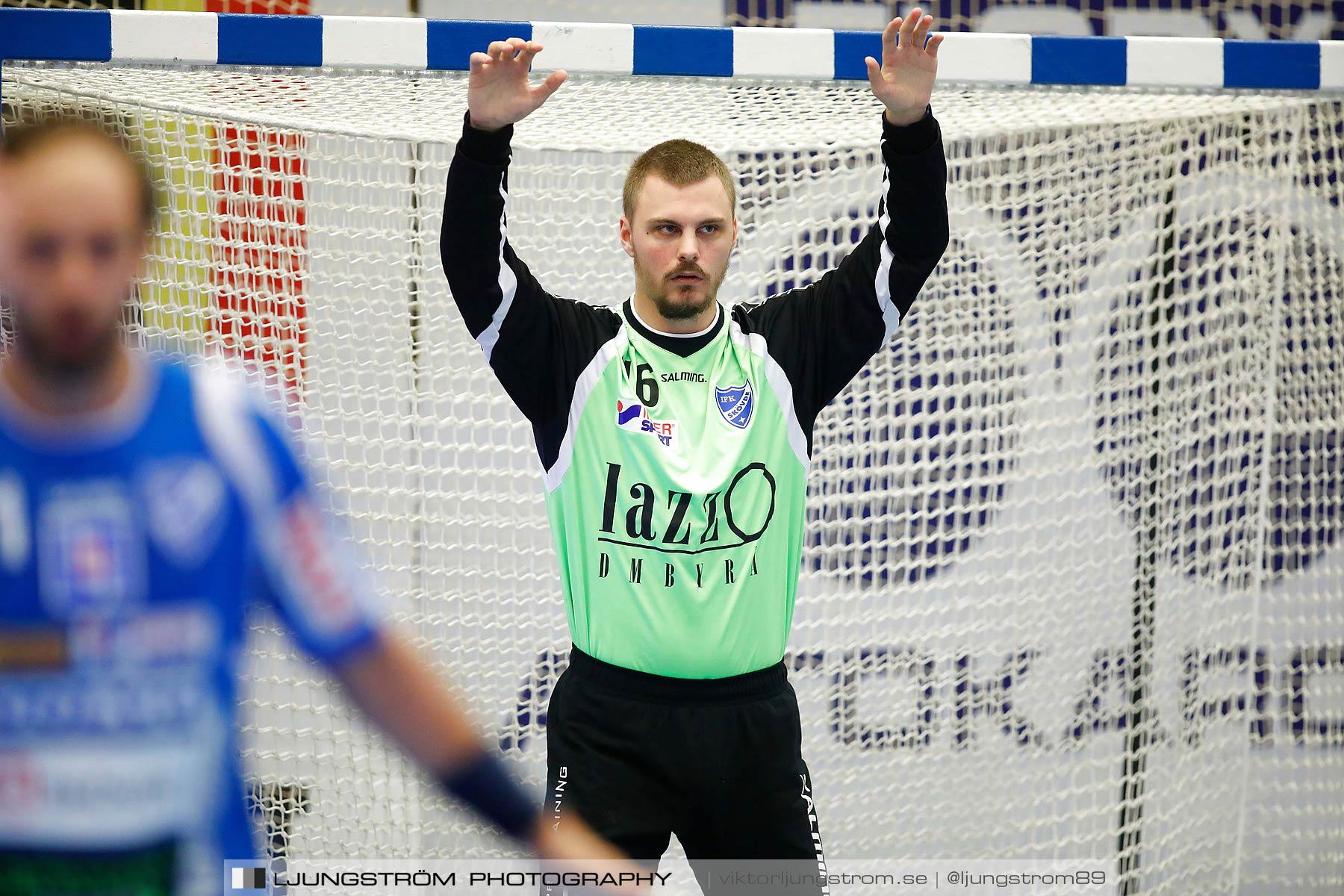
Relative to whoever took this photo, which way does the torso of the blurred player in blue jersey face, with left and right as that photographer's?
facing the viewer

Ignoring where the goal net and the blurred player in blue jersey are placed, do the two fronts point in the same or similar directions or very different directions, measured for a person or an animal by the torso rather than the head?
same or similar directions

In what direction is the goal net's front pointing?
toward the camera

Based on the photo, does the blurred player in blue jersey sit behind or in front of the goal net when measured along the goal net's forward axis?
in front

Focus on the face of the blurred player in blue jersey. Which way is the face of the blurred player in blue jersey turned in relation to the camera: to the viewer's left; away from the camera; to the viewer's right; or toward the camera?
toward the camera

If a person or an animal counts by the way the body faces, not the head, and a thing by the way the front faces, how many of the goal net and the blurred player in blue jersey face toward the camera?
2

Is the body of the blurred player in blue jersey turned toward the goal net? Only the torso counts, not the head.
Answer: no
